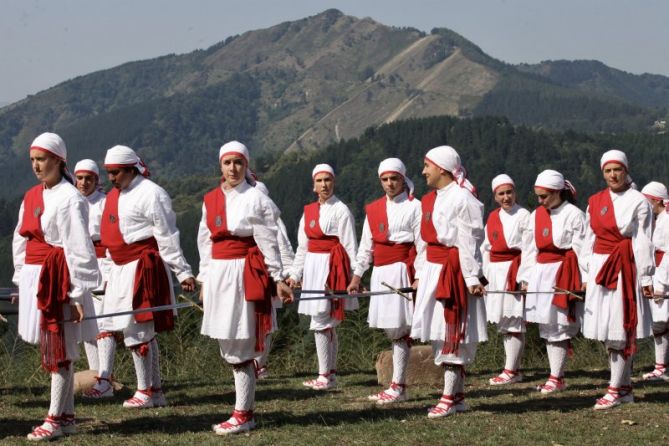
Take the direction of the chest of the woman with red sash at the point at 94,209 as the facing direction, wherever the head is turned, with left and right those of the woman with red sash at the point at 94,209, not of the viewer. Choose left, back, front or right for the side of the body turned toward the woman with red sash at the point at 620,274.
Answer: left

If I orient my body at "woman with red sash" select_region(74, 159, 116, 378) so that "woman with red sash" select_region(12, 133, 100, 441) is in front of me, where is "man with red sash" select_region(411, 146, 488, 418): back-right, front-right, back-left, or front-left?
front-left

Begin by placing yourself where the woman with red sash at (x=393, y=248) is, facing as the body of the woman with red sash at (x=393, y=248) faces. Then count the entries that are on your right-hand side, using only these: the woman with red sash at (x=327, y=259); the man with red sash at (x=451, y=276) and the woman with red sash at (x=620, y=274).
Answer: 1

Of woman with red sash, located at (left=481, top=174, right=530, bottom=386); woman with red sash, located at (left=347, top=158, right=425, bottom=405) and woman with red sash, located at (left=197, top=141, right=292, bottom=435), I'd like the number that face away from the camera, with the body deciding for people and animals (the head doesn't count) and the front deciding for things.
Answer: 0

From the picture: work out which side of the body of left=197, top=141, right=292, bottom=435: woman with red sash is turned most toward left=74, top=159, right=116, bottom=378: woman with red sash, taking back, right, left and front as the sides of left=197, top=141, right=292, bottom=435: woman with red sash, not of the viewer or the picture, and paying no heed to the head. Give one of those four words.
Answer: right

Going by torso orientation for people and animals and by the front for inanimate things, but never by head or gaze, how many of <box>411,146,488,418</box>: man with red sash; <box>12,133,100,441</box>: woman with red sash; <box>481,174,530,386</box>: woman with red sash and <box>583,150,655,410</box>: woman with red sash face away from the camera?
0

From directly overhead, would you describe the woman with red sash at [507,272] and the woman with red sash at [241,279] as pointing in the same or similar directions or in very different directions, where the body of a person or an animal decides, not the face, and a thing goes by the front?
same or similar directions

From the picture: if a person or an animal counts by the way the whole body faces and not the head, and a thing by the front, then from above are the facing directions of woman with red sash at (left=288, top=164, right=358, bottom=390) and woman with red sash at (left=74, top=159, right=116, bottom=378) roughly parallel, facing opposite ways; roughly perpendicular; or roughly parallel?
roughly parallel

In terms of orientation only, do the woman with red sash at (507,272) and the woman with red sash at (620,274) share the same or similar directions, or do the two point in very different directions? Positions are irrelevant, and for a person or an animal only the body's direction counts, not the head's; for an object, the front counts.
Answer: same or similar directions

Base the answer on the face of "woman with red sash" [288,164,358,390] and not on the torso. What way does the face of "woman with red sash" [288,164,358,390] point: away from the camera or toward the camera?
toward the camera

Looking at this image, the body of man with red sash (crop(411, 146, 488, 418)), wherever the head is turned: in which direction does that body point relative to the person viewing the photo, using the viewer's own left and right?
facing the viewer and to the left of the viewer

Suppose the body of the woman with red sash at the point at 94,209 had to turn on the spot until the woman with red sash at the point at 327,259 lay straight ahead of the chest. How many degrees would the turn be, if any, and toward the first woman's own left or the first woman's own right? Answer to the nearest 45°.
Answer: approximately 135° to the first woman's own left

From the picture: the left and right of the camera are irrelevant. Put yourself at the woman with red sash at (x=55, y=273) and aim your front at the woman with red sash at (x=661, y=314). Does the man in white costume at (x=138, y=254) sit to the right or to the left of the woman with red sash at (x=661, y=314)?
left
